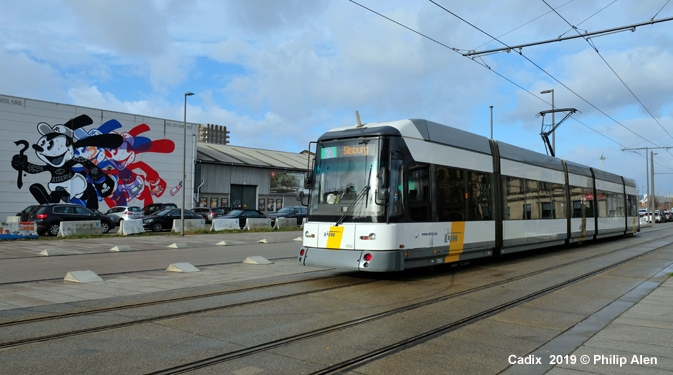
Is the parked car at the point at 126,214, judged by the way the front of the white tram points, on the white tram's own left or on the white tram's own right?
on the white tram's own right

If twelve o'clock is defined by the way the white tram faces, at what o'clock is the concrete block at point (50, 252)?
The concrete block is roughly at 2 o'clock from the white tram.

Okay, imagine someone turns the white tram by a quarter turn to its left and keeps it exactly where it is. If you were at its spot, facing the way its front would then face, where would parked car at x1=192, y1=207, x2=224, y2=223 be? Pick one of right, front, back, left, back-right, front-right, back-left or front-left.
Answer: back

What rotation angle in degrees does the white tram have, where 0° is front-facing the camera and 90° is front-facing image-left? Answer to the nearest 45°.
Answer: approximately 45°

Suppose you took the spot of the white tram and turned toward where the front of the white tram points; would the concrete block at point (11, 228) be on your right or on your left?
on your right

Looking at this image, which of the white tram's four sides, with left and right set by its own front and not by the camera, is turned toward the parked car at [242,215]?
right

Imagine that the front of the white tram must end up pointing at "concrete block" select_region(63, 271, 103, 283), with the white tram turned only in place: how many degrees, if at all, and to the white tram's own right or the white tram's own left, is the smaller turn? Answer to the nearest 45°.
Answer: approximately 45° to the white tram's own right

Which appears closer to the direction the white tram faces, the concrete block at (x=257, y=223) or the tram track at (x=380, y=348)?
the tram track

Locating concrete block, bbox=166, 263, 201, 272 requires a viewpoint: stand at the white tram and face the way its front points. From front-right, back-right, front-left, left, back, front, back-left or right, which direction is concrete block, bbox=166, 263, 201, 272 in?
front-right

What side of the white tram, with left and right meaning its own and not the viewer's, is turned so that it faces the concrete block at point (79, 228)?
right

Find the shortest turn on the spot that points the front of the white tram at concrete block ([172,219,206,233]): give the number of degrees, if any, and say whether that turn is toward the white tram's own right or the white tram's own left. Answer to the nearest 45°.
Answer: approximately 90° to the white tram's own right
